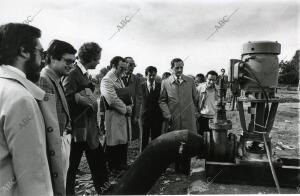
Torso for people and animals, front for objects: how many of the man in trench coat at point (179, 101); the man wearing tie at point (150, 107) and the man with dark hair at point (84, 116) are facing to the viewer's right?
1

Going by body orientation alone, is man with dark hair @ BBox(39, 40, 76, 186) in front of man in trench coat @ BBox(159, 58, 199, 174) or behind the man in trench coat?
in front

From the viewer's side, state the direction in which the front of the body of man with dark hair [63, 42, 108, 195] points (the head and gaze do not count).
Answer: to the viewer's right

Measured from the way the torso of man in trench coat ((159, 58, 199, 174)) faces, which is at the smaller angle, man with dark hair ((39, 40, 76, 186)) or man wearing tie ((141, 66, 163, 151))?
the man with dark hair

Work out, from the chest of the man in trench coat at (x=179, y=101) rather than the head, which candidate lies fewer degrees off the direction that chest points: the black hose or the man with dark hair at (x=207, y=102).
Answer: the black hose

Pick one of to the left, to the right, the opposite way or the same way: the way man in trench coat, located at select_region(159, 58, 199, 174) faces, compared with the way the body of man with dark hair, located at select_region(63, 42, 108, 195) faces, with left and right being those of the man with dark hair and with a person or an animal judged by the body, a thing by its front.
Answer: to the right

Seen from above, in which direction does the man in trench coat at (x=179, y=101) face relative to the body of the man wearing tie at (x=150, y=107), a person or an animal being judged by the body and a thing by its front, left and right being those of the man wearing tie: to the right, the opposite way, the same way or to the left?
the same way

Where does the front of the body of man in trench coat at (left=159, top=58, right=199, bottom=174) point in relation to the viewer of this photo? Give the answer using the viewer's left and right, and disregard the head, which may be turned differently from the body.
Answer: facing the viewer

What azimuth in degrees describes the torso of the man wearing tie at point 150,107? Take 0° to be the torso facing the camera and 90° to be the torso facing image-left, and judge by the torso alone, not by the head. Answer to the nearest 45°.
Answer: approximately 0°

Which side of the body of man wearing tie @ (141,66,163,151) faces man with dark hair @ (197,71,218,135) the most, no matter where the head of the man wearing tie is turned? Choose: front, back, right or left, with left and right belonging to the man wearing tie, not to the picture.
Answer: left

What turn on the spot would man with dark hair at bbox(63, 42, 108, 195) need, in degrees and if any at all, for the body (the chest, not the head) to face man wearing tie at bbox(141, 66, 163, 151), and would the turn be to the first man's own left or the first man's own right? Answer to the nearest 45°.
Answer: approximately 45° to the first man's own left

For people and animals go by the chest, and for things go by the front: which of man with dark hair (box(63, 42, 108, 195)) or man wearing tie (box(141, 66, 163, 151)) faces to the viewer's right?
the man with dark hair

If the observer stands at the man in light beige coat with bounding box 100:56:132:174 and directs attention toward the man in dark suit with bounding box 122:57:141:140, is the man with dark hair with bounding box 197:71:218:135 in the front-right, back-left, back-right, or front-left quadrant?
front-right

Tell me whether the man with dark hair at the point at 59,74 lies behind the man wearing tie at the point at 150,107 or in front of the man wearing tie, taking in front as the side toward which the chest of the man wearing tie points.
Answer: in front

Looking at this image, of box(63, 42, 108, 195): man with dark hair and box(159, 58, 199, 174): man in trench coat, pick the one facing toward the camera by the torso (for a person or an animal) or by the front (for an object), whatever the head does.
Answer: the man in trench coat

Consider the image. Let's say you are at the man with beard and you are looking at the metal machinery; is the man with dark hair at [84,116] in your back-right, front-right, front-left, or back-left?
front-left

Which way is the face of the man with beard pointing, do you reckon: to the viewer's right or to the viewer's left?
to the viewer's right

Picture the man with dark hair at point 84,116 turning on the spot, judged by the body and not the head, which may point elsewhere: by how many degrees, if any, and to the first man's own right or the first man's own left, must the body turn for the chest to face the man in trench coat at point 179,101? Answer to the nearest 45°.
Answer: approximately 45° to the first man's own left

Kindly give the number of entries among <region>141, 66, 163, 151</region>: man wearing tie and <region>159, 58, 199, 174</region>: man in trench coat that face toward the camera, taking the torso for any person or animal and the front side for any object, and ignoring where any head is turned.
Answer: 2

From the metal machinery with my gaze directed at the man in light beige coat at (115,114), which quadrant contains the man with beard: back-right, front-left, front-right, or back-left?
front-left
